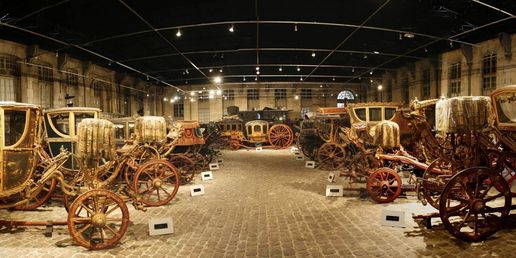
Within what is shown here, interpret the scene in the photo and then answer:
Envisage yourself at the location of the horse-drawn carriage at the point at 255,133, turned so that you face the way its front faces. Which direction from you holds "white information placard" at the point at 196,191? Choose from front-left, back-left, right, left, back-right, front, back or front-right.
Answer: left

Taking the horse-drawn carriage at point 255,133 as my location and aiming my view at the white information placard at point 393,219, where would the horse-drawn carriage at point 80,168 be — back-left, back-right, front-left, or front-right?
front-right

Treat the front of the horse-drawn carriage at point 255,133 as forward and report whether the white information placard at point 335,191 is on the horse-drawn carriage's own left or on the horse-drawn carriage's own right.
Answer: on the horse-drawn carriage's own left

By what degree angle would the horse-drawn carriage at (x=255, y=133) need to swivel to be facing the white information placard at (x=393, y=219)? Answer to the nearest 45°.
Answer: approximately 90° to its left

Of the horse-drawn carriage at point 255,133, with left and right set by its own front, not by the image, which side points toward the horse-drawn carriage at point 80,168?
left

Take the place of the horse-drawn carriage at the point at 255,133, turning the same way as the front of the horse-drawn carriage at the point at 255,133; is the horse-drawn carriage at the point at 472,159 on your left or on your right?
on your left

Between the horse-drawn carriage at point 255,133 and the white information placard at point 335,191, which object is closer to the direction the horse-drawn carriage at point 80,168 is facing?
the white information placard

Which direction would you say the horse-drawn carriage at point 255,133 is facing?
to the viewer's left

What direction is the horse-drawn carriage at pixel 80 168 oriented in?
to the viewer's right

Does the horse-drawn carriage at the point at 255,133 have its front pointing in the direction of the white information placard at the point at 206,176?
no

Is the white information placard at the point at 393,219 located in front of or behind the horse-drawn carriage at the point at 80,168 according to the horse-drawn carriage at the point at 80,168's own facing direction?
in front

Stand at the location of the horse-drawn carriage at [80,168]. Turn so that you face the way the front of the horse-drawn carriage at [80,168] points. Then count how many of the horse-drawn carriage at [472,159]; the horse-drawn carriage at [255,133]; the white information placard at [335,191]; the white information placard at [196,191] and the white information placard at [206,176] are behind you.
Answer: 0

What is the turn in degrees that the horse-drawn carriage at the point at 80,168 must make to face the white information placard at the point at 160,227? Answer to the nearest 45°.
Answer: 0° — it already faces it
